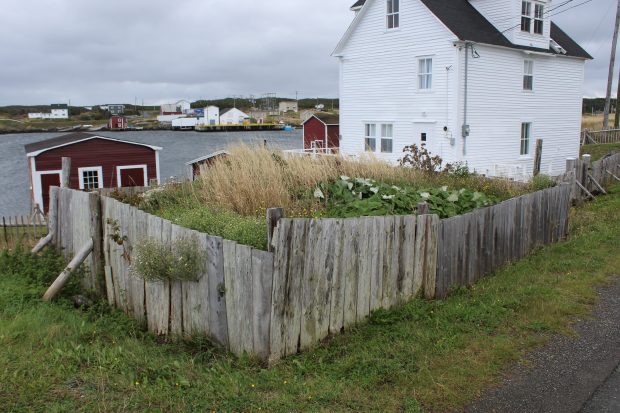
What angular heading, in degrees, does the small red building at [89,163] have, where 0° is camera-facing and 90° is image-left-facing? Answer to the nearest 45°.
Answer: approximately 0°

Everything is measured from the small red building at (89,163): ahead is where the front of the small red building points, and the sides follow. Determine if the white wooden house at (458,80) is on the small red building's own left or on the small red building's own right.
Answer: on the small red building's own left

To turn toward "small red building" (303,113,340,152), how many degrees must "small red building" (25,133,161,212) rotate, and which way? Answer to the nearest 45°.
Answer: approximately 135° to its left

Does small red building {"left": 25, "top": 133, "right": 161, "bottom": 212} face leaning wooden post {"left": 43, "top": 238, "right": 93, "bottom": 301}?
yes

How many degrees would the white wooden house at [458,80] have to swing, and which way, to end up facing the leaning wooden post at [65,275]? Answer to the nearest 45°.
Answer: approximately 45° to its left

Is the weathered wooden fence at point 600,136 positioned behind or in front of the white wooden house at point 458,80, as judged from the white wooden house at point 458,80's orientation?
behind

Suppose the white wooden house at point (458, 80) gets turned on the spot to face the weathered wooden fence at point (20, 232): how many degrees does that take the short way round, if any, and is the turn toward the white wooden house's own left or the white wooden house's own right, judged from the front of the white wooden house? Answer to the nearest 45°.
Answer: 0° — it already faces it

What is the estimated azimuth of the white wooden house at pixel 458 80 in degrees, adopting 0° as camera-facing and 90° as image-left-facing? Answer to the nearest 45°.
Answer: approximately 45°
